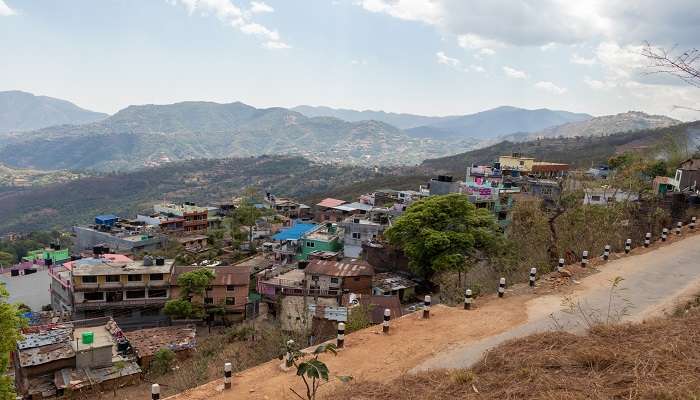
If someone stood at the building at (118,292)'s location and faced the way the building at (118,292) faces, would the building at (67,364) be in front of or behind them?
in front

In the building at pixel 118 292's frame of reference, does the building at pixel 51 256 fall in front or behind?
behind

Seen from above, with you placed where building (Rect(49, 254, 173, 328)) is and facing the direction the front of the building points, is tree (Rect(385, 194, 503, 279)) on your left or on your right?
on your left

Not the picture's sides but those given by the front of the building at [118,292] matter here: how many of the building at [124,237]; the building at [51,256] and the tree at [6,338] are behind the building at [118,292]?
2

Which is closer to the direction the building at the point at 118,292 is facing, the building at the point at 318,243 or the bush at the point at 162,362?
the bush

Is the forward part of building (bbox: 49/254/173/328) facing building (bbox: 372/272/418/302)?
no

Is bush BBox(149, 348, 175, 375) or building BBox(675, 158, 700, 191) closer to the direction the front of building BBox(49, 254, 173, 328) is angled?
the bush

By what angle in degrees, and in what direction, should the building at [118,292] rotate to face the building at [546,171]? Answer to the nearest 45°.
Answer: approximately 90° to its left

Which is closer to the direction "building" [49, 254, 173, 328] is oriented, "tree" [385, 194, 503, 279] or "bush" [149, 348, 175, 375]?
the bush

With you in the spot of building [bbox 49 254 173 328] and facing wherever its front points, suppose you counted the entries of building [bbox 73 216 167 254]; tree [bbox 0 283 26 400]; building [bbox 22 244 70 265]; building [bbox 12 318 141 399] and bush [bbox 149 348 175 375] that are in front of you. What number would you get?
3

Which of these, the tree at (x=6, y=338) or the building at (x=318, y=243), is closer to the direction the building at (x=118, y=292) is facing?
the tree

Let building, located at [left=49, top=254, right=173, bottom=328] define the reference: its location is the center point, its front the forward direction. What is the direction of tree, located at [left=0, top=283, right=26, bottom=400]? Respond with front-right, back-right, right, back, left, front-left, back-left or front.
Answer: front

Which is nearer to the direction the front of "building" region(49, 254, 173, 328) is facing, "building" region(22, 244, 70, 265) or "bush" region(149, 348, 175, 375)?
the bush

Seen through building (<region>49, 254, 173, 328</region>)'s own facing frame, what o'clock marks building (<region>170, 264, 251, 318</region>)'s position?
building (<region>170, 264, 251, 318</region>) is roughly at 10 o'clock from building (<region>49, 254, 173, 328</region>).

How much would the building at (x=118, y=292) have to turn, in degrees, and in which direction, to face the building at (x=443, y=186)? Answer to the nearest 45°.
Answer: approximately 90° to its left

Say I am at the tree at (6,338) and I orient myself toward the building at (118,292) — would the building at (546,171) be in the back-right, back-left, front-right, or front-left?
front-right

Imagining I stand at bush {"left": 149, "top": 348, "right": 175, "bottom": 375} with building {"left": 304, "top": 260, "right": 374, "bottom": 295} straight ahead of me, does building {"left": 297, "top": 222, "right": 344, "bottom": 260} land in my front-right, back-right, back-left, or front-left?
front-left

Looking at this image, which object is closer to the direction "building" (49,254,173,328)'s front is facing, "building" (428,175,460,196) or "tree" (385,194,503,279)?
the tree

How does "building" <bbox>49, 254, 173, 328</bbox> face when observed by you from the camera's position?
facing the viewer
